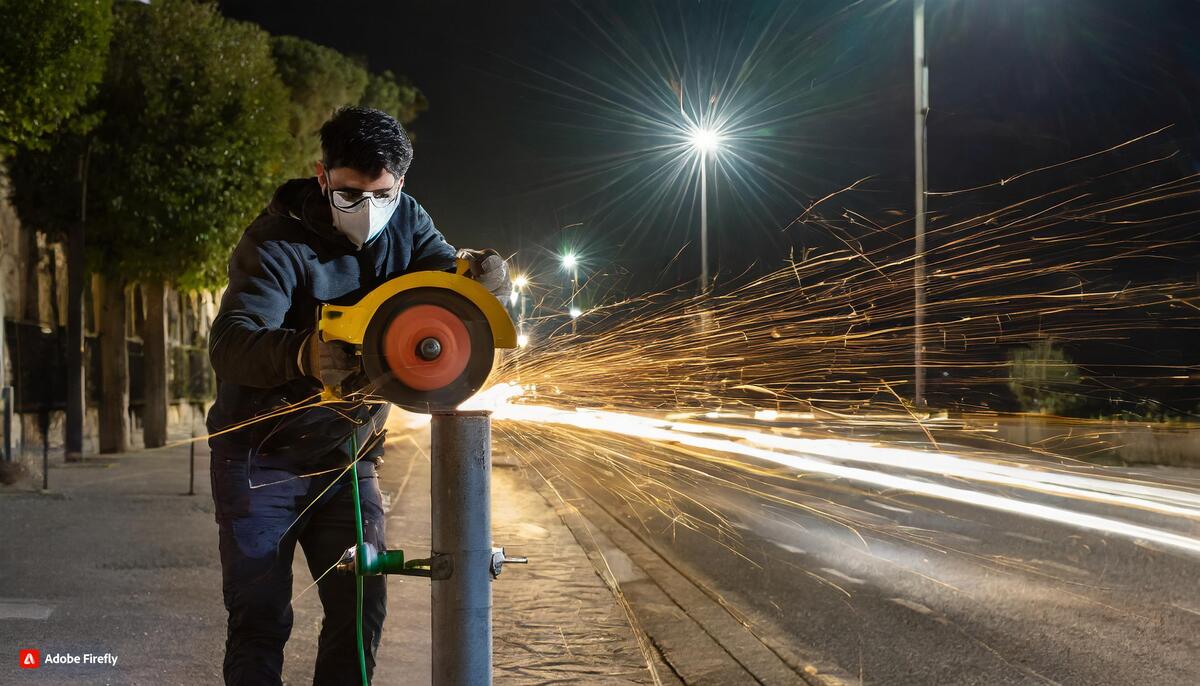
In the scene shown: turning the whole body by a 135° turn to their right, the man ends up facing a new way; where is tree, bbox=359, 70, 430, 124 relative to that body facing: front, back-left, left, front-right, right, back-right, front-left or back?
right

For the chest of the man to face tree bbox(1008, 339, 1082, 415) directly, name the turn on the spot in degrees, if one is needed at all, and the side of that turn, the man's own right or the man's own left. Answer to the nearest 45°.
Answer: approximately 90° to the man's own left

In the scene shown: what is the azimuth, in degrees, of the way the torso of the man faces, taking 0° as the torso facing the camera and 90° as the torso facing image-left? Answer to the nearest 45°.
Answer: approximately 315°

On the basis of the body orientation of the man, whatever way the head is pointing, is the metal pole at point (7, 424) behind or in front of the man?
behind

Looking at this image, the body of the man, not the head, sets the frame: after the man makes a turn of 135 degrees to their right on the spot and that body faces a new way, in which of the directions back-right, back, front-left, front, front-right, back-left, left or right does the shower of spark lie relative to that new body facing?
back-right

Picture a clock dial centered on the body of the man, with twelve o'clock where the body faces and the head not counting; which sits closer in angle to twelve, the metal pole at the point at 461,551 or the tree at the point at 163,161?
the metal pole

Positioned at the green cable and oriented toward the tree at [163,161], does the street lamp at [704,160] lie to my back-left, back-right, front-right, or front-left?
front-right

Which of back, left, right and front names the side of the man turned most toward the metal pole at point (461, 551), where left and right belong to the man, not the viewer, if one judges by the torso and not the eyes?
front

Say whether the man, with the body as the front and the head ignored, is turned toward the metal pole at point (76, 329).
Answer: no

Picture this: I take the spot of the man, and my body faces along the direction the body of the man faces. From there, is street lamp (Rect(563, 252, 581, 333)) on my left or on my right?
on my left

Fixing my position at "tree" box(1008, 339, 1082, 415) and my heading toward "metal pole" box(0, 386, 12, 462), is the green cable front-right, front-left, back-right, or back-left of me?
front-left
